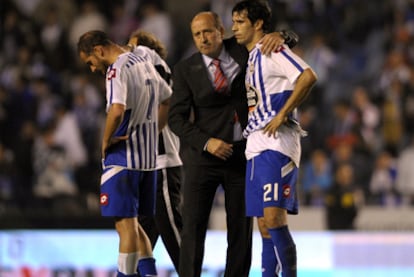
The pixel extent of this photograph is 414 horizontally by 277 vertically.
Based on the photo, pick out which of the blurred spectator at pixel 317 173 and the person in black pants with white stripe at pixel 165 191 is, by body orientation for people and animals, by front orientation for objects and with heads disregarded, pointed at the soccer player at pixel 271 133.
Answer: the blurred spectator

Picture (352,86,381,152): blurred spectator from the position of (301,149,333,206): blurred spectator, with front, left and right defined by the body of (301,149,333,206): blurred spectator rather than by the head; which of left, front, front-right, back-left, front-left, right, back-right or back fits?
back-left

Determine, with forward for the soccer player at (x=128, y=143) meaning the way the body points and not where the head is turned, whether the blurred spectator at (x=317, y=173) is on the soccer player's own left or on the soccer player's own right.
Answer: on the soccer player's own right

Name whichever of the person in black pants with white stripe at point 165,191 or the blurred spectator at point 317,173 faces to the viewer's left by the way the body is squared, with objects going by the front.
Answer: the person in black pants with white stripe

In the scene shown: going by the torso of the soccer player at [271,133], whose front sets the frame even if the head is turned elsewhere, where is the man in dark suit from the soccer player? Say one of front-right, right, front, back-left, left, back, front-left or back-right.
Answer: right

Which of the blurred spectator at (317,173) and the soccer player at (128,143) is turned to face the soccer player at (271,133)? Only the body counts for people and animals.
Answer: the blurred spectator

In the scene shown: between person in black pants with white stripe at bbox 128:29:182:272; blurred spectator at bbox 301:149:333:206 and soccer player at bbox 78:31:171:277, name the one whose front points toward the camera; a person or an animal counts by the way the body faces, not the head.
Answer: the blurred spectator

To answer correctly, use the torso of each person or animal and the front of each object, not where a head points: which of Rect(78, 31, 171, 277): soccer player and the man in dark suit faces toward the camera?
the man in dark suit

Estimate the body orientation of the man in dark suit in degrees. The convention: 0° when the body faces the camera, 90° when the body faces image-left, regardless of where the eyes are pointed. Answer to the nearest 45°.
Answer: approximately 0°

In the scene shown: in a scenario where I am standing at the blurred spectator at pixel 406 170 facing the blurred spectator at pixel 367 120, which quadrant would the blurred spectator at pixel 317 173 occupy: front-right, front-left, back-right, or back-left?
front-left

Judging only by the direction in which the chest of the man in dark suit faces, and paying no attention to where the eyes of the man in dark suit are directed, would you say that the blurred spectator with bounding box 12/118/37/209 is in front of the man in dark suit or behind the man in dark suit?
behind
